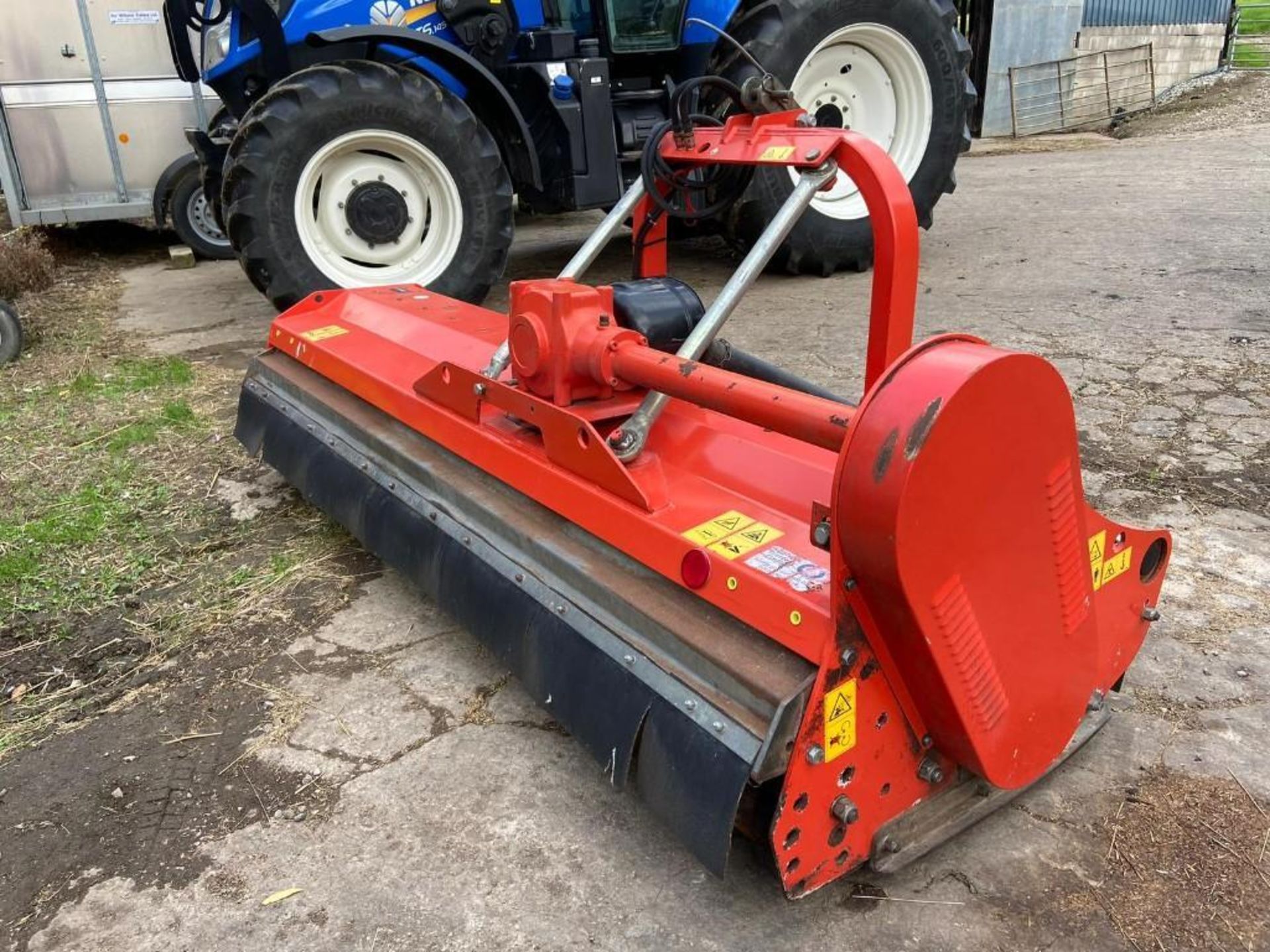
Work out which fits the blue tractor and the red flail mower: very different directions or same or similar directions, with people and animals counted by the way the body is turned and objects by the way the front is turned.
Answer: very different directions

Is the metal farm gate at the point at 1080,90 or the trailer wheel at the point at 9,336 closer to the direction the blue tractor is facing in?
the trailer wheel

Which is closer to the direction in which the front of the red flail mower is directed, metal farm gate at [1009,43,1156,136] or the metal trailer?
the metal farm gate

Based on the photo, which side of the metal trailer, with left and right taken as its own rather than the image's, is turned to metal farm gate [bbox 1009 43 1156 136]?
back

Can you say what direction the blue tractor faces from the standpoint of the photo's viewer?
facing the viewer and to the left of the viewer

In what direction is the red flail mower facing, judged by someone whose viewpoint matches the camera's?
facing away from the viewer and to the right of the viewer

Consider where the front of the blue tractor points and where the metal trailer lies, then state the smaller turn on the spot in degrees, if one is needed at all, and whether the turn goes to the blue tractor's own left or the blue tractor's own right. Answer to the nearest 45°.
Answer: approximately 90° to the blue tractor's own right

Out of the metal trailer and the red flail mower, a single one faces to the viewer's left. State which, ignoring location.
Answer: the metal trailer

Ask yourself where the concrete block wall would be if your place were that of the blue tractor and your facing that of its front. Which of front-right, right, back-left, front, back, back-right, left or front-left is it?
back

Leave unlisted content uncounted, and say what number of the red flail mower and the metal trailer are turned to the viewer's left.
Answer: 1

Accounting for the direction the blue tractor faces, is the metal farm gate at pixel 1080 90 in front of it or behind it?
behind

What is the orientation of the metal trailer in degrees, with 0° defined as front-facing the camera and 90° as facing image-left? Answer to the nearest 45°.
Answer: approximately 90°
